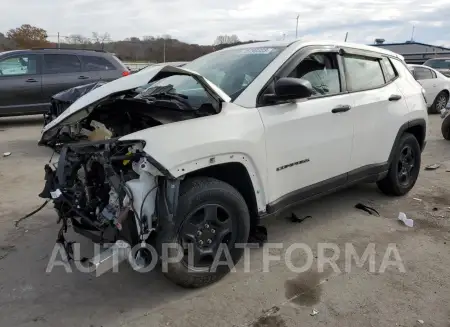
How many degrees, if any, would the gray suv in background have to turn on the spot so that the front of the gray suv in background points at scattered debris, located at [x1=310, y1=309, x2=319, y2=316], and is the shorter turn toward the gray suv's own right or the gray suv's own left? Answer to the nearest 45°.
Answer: approximately 90° to the gray suv's own left

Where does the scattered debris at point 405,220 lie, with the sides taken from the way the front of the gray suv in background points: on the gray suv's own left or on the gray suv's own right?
on the gray suv's own left

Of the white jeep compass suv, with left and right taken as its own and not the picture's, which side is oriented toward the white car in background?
back

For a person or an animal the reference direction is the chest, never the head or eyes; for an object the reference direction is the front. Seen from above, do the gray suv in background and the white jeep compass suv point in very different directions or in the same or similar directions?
same or similar directions

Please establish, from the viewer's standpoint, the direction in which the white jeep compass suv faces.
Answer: facing the viewer and to the left of the viewer

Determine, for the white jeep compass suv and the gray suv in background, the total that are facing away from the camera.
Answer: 0

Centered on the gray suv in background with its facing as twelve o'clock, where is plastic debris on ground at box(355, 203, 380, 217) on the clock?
The plastic debris on ground is roughly at 8 o'clock from the gray suv in background.

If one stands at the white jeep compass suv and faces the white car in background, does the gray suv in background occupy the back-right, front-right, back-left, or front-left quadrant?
front-left

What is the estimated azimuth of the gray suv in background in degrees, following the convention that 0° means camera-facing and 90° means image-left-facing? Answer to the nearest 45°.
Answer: approximately 90°
